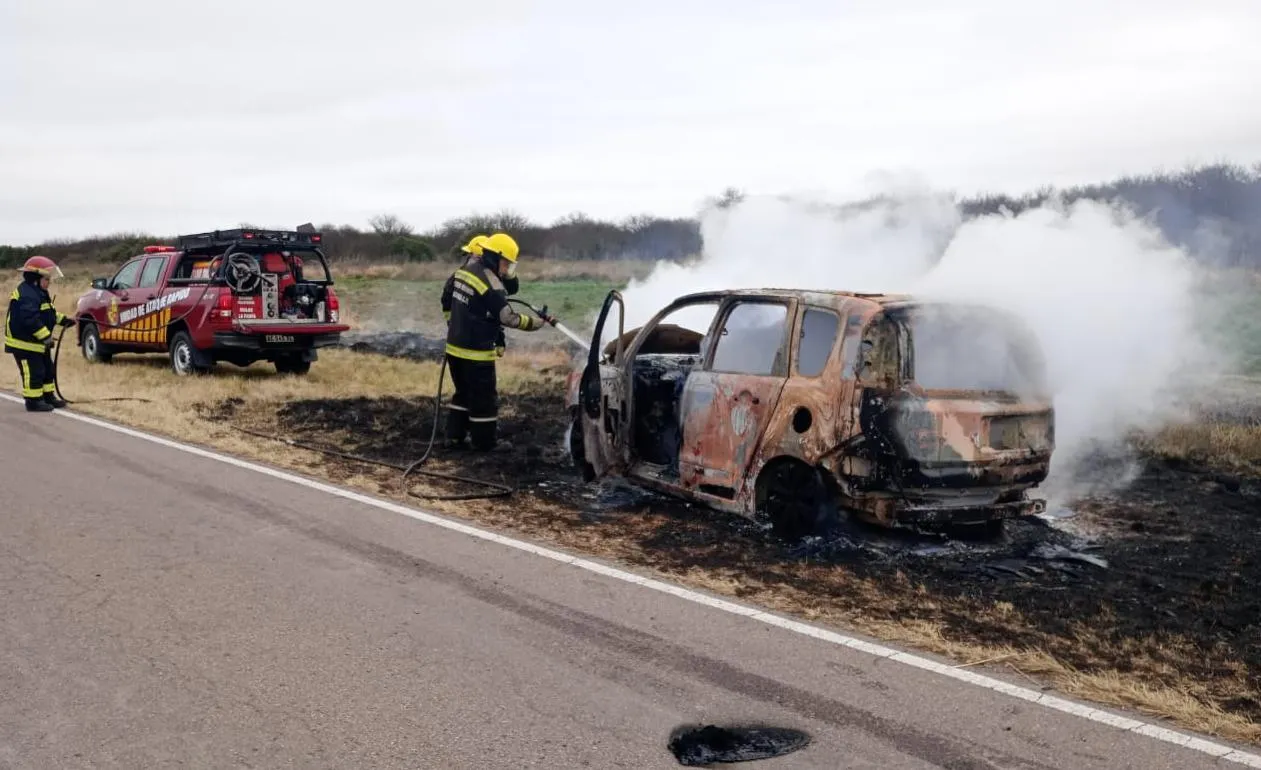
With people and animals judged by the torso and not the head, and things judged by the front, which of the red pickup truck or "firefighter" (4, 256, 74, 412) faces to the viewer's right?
the firefighter

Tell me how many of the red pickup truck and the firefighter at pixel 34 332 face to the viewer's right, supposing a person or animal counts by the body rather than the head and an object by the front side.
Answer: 1

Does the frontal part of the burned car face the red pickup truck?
yes

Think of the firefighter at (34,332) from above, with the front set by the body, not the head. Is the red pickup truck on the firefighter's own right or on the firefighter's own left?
on the firefighter's own left

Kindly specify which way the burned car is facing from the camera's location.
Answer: facing away from the viewer and to the left of the viewer

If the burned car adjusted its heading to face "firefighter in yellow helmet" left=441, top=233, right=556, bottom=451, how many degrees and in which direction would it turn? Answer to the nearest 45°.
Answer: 0° — it already faces them

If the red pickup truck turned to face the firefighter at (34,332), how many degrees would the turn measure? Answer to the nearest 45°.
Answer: approximately 90° to its left

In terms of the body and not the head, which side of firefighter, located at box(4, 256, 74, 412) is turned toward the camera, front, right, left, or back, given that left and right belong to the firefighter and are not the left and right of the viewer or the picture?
right

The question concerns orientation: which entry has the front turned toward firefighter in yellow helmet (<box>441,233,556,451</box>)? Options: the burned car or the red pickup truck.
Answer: the burned car

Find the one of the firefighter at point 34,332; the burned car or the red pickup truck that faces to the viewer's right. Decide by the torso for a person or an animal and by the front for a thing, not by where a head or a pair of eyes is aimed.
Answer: the firefighter
